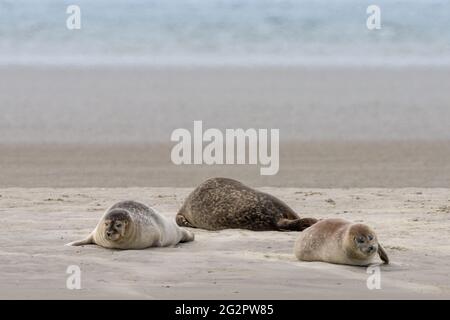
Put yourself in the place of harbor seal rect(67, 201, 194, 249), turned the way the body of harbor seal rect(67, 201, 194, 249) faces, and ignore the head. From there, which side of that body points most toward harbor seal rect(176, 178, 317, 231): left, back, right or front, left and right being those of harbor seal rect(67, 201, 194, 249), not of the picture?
back

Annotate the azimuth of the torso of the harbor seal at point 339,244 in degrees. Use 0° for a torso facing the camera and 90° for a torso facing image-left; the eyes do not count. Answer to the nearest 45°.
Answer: approximately 315°

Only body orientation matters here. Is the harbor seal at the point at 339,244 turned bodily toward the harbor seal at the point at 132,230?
no

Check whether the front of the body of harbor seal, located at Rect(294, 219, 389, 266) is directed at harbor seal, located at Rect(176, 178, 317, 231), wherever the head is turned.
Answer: no

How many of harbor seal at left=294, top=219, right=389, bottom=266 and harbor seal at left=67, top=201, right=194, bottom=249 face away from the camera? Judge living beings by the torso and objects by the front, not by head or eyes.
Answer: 0

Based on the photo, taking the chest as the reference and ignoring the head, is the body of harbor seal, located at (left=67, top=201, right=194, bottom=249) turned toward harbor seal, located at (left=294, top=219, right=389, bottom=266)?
no
